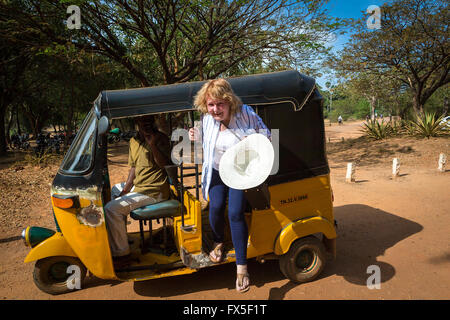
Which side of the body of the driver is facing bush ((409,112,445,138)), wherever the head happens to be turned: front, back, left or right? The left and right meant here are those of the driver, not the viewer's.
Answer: back

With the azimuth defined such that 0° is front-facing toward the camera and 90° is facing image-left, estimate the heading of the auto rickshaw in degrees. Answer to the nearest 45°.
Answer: approximately 90°

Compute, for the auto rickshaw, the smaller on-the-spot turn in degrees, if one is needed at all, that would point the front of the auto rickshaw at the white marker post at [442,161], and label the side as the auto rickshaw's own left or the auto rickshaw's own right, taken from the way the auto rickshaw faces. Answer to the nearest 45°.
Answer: approximately 135° to the auto rickshaw's own right

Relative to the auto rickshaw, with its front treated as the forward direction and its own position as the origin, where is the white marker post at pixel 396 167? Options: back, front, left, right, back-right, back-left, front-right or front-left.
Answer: back-right

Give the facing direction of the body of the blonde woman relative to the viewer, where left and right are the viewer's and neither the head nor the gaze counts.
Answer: facing the viewer

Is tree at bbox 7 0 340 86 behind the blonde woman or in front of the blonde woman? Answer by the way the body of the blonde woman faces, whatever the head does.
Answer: behind

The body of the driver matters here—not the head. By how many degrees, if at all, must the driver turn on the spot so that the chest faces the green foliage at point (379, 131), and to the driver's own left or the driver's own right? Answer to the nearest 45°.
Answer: approximately 180°

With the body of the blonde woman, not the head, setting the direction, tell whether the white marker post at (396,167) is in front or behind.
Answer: behind

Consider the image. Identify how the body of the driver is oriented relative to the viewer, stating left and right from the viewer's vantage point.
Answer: facing the viewer and to the left of the viewer

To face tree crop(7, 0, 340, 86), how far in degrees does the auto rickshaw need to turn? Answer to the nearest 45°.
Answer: approximately 90° to its right

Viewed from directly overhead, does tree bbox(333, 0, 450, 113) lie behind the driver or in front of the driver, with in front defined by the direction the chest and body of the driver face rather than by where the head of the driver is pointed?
behind
